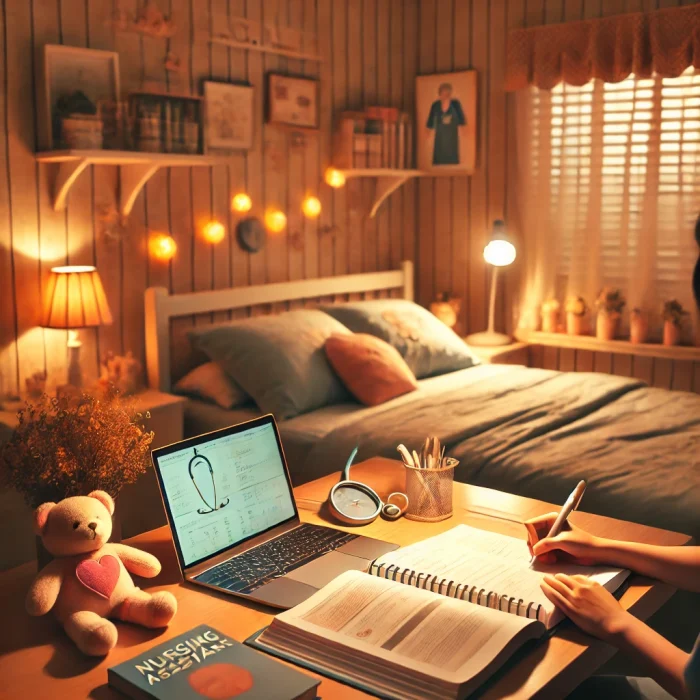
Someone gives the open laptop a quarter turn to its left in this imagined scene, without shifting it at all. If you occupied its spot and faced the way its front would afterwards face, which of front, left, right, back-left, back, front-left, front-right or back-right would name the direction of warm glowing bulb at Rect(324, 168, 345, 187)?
front-left

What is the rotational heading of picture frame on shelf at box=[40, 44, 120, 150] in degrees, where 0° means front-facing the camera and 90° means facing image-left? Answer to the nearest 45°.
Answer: approximately 315°

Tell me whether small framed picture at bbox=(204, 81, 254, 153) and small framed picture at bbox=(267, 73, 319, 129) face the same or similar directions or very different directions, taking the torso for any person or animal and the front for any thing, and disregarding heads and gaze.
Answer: same or similar directions

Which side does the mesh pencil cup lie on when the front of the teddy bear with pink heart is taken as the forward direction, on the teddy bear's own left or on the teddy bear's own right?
on the teddy bear's own left

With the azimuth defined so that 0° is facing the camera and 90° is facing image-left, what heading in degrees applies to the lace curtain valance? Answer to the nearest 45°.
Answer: approximately 45°

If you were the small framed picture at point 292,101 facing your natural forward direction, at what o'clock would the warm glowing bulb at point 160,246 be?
The warm glowing bulb is roughly at 3 o'clock from the small framed picture.

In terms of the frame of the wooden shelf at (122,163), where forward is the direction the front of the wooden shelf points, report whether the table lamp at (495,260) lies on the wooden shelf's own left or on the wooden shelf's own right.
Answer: on the wooden shelf's own left

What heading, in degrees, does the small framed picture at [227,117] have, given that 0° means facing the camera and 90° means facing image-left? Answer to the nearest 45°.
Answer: approximately 315°

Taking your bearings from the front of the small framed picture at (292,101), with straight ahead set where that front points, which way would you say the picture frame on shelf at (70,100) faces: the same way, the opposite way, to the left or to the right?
the same way

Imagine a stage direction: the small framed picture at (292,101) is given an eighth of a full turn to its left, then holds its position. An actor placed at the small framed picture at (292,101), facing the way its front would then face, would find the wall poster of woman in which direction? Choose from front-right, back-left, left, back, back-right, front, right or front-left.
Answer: front-left

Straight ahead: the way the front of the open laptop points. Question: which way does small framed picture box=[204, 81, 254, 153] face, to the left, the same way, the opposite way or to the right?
the same way

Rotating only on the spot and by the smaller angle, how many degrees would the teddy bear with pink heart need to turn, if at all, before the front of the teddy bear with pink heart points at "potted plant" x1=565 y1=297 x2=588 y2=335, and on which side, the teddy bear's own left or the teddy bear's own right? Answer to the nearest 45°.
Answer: approximately 90° to the teddy bear's own left

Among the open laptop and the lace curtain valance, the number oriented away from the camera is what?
0

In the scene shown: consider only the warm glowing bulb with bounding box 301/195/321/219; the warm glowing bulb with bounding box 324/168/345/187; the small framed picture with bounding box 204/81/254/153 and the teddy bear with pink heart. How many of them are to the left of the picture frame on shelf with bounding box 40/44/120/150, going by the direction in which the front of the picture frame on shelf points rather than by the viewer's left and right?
3

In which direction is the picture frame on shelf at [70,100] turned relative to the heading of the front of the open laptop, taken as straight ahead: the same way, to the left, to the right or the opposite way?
the same way
